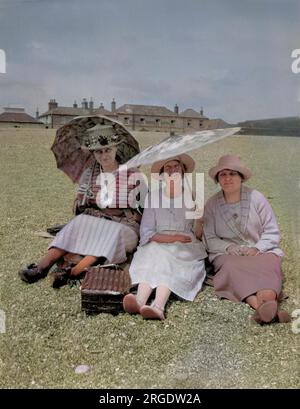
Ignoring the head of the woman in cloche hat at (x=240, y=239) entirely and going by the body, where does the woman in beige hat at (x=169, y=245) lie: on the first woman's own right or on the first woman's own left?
on the first woman's own right

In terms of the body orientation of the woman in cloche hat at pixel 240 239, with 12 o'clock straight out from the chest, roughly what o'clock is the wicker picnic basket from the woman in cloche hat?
The wicker picnic basket is roughly at 2 o'clock from the woman in cloche hat.

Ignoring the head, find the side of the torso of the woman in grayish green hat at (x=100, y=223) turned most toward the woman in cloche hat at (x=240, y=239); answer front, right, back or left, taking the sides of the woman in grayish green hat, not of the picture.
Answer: left

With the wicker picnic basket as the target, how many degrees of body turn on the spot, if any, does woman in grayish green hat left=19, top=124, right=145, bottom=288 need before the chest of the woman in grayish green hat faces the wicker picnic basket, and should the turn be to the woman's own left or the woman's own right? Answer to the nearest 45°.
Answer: approximately 45° to the woman's own left

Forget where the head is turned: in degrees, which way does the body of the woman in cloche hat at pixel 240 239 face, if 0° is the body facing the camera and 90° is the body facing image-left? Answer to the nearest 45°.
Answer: approximately 0°

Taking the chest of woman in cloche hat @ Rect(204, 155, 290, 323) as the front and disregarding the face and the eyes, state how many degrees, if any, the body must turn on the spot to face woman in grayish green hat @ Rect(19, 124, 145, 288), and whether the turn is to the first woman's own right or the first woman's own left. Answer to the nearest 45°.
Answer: approximately 90° to the first woman's own right

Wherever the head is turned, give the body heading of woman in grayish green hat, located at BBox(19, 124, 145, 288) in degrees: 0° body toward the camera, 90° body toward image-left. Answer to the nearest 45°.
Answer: approximately 45°
